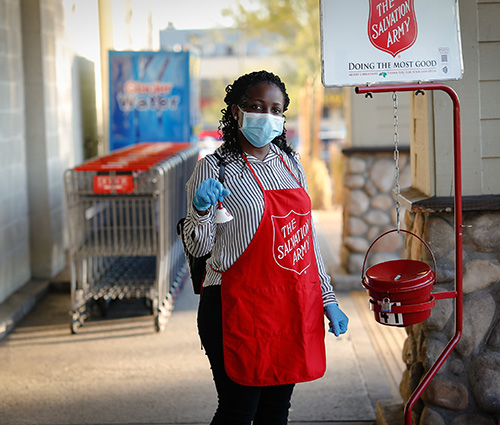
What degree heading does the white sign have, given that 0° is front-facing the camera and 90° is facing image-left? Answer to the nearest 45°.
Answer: approximately 0°

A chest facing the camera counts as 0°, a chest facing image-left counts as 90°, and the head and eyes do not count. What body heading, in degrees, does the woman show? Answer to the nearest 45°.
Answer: approximately 315°
